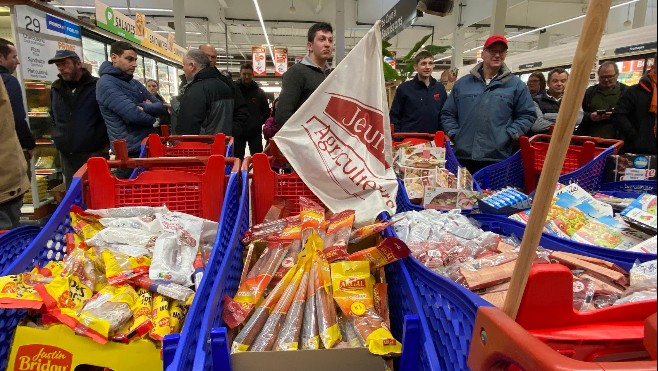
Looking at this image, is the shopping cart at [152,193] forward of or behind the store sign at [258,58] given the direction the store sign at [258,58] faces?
forward

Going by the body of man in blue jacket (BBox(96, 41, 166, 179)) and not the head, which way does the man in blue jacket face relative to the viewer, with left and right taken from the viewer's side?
facing the viewer and to the right of the viewer

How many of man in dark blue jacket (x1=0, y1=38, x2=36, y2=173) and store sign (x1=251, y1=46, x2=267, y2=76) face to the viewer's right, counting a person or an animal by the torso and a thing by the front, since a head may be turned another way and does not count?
1

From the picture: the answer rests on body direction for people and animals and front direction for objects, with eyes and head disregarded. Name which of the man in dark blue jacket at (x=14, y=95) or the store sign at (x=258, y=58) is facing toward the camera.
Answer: the store sign

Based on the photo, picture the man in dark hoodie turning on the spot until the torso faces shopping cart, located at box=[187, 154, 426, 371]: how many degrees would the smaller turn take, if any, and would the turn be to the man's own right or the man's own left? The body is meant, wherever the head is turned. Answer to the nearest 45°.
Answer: approximately 45° to the man's own right

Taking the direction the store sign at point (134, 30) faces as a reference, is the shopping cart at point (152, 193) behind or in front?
in front

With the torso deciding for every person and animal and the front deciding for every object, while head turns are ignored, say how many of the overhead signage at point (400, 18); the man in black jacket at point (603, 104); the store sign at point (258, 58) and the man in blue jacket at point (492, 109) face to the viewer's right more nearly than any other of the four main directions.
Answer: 0

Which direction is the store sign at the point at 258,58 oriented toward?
toward the camera

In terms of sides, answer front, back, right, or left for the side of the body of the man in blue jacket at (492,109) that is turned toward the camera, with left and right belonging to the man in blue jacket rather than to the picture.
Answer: front

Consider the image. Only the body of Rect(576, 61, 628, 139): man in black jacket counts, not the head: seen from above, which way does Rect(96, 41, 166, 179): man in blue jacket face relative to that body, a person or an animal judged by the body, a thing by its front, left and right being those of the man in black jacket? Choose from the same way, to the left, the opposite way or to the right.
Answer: to the left

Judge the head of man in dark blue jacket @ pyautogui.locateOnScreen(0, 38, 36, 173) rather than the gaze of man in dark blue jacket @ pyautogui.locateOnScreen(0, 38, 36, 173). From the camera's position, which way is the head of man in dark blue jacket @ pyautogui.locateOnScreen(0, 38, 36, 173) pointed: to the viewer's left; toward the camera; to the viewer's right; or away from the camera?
to the viewer's right

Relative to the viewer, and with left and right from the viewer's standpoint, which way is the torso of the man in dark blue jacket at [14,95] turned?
facing to the right of the viewer

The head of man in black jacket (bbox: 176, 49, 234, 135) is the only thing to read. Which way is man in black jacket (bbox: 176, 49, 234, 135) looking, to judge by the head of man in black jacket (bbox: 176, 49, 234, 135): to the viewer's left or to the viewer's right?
to the viewer's left
